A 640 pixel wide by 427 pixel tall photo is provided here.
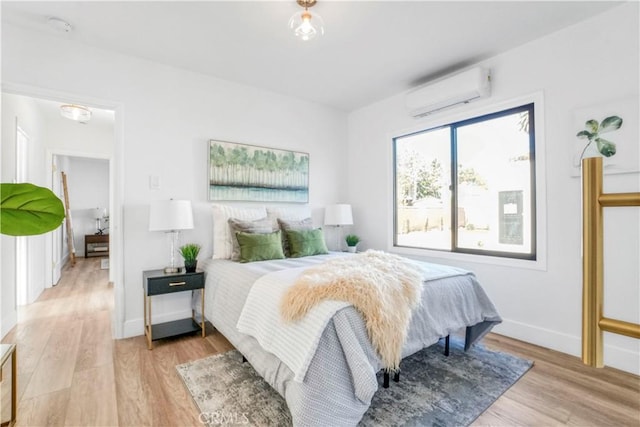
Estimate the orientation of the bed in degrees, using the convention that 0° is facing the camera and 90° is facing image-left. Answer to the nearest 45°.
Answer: approximately 315°

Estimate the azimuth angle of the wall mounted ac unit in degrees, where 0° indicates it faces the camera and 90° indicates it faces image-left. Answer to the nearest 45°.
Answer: approximately 45°

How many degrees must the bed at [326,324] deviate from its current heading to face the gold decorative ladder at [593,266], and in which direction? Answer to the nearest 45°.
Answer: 0° — it already faces it

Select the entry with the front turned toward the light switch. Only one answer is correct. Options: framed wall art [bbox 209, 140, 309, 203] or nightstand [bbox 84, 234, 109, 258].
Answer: the nightstand

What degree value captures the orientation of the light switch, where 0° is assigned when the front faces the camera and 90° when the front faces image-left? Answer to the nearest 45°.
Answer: approximately 0°

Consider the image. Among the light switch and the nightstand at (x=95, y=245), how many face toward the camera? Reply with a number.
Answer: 2

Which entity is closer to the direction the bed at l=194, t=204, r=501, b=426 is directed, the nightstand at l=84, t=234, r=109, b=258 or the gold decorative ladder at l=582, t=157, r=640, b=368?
the gold decorative ladder

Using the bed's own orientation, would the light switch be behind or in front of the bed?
behind

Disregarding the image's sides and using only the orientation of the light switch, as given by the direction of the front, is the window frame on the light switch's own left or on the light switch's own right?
on the light switch's own left
